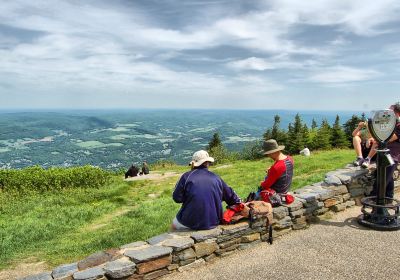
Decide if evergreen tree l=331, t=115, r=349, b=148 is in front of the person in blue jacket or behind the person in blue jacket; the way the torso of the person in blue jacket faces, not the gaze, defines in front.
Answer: in front

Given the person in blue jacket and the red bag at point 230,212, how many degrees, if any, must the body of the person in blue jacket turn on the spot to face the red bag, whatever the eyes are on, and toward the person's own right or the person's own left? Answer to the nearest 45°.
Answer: approximately 45° to the person's own right

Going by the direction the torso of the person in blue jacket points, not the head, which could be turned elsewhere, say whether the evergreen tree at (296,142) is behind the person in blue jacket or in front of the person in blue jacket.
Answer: in front

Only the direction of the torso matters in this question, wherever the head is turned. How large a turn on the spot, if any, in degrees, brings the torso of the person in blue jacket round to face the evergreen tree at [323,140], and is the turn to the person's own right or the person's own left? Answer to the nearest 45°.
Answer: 0° — they already face it

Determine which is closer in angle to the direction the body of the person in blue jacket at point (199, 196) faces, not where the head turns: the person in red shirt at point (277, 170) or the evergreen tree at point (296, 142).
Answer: the evergreen tree

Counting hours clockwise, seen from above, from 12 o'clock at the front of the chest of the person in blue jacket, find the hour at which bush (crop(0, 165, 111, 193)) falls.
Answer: The bush is roughly at 11 o'clock from the person in blue jacket.

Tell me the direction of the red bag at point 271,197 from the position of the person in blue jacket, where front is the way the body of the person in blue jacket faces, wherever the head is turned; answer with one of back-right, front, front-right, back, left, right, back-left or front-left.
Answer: front-right

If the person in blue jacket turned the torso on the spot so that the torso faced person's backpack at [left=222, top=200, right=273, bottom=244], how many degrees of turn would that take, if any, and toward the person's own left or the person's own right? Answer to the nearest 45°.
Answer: approximately 45° to the person's own right

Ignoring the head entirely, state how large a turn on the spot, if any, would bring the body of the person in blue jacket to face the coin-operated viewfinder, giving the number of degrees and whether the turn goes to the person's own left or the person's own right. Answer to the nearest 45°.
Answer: approximately 90° to the person's own right

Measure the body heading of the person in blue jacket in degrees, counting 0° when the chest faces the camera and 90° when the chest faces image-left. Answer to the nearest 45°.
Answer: approximately 180°

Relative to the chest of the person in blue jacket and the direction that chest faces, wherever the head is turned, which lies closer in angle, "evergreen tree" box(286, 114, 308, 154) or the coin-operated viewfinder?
the evergreen tree
